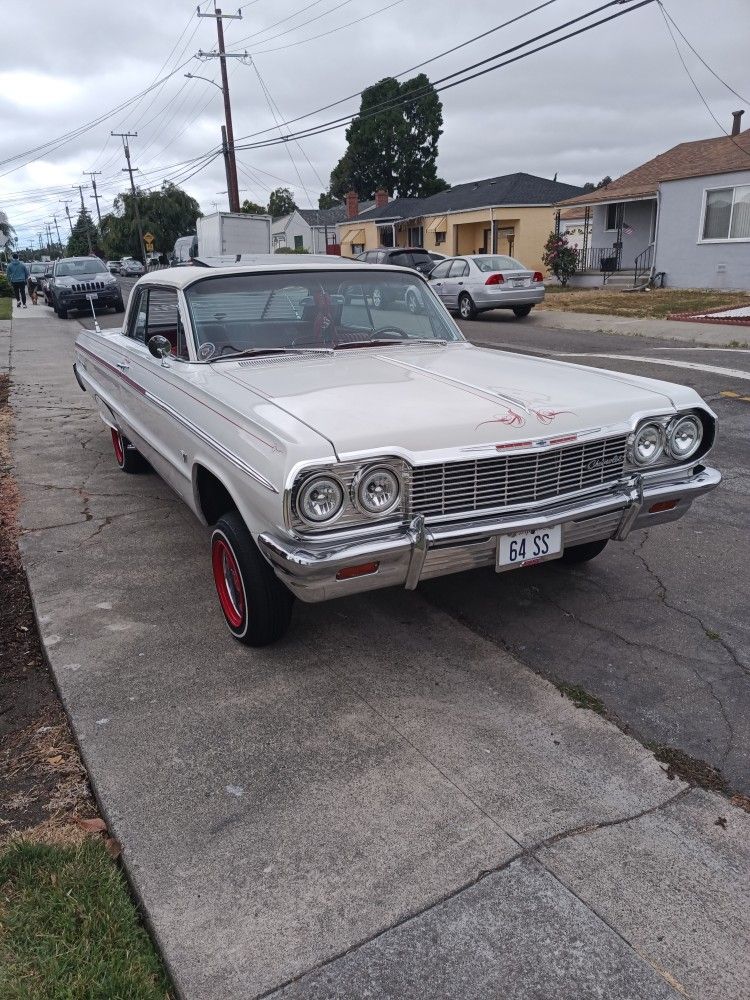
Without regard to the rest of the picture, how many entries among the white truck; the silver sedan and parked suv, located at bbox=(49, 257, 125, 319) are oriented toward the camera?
1

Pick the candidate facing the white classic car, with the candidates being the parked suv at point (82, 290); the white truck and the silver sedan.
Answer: the parked suv

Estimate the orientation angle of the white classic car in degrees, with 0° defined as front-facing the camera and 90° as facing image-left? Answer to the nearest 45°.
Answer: approximately 315°

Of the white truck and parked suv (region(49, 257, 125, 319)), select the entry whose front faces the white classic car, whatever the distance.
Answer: the parked suv

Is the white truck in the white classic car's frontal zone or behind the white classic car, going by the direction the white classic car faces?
behind

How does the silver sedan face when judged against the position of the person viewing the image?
facing away from the viewer and to the left of the viewer

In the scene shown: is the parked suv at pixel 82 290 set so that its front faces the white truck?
no

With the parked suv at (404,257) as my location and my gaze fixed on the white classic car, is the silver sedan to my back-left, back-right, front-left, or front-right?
front-left

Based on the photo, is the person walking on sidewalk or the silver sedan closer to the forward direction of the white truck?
the person walking on sidewalk

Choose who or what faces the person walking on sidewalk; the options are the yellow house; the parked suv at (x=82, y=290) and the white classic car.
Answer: the yellow house

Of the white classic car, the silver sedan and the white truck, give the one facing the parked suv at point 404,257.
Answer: the silver sedan

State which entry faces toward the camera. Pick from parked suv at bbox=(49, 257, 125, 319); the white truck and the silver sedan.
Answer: the parked suv

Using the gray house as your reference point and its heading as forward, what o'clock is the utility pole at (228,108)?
The utility pole is roughly at 2 o'clock from the gray house.

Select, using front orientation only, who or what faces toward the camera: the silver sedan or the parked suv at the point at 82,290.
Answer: the parked suv

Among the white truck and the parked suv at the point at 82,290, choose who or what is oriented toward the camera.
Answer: the parked suv

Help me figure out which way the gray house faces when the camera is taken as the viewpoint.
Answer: facing the viewer and to the left of the viewer
